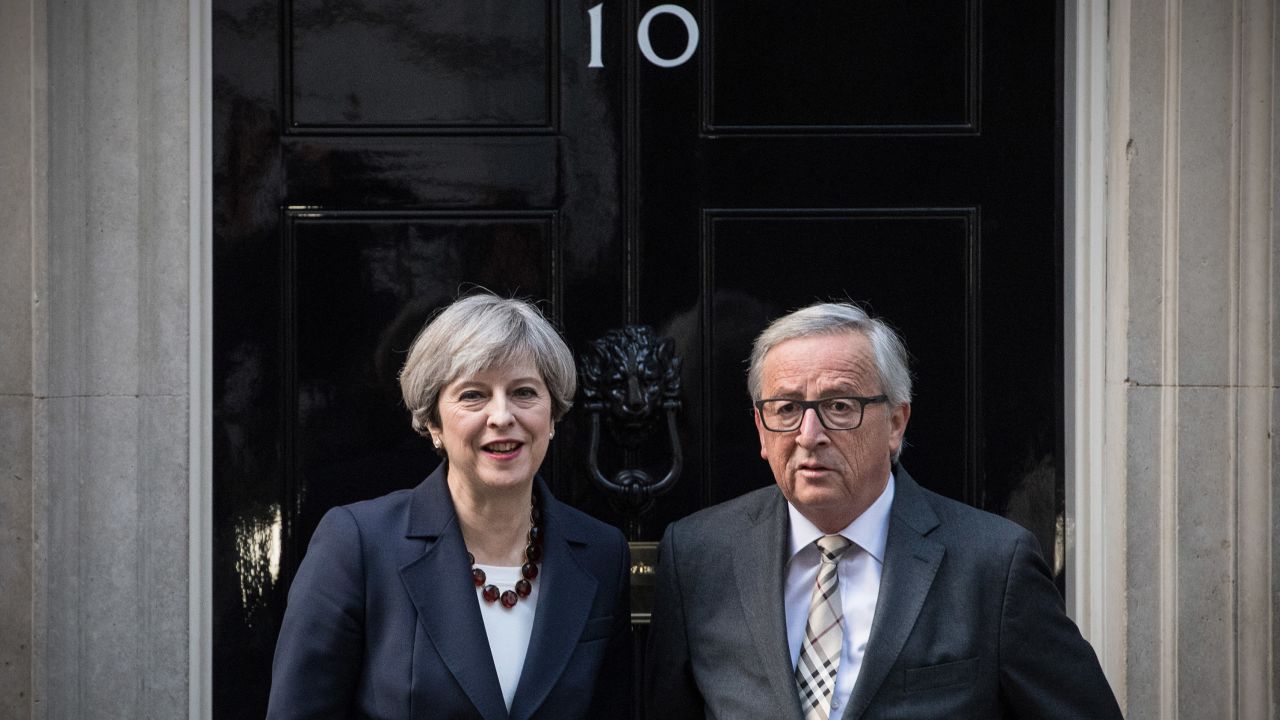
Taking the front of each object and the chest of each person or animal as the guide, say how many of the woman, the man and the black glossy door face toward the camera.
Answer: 3

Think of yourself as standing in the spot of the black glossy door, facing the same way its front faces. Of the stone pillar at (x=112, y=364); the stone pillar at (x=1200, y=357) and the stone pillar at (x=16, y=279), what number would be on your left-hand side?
1

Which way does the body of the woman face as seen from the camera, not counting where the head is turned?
toward the camera

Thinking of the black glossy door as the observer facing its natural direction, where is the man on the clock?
The man is roughly at 11 o'clock from the black glossy door.

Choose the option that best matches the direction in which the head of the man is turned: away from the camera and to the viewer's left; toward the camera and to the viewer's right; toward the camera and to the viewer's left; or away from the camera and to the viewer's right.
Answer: toward the camera and to the viewer's left

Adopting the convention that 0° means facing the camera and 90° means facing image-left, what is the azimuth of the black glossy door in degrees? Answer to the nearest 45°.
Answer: approximately 0°

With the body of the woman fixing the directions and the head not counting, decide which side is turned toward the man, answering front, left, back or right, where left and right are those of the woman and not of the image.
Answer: left

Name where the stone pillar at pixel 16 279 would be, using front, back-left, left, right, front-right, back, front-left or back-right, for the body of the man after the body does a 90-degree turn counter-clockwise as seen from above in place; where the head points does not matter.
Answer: back

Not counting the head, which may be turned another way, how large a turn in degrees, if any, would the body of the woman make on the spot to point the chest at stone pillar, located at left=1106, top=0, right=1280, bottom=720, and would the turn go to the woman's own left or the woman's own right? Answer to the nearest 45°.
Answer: approximately 90° to the woman's own left

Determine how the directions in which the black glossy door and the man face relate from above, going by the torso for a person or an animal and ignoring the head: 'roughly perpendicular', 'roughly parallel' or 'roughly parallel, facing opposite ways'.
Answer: roughly parallel

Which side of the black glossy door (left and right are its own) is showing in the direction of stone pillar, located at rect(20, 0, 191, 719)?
right

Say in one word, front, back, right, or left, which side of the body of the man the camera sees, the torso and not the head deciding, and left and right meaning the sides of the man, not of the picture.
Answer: front

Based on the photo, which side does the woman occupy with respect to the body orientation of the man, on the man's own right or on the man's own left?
on the man's own right

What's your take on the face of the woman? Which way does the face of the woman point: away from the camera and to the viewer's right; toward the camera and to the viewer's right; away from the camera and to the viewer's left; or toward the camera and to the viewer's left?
toward the camera and to the viewer's right

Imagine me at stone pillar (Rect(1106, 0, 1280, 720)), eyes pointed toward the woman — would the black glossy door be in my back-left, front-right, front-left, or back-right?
front-right

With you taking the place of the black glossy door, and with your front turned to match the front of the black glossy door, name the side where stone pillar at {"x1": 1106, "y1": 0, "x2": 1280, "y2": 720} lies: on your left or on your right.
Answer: on your left
